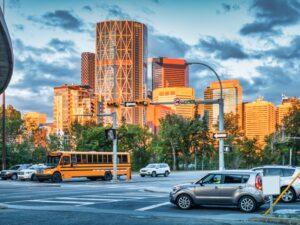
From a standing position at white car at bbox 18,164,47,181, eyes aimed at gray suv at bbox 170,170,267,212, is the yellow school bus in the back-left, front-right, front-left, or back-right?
front-left

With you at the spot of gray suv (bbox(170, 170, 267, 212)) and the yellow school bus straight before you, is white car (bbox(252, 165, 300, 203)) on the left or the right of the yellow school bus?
right

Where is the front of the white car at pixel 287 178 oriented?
to the viewer's left

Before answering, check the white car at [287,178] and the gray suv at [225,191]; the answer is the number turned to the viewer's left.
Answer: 2

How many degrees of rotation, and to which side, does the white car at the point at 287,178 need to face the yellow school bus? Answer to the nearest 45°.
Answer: approximately 45° to its right

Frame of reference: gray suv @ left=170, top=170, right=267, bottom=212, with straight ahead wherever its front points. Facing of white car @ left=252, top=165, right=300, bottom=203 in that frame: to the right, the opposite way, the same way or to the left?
the same way

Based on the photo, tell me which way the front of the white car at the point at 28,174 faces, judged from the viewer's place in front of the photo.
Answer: facing the viewer and to the left of the viewer

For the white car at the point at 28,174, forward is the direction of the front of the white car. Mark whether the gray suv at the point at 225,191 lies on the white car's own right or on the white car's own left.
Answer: on the white car's own left

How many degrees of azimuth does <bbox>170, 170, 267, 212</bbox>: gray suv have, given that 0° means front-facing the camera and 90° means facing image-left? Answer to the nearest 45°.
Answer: approximately 90°
